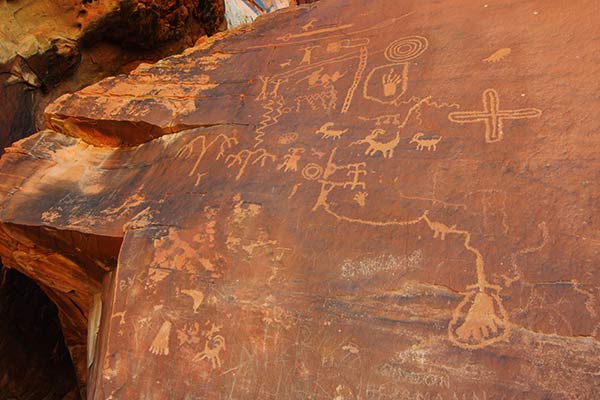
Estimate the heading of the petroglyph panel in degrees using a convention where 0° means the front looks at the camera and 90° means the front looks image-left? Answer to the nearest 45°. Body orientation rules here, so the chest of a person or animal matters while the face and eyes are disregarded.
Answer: approximately 0°
